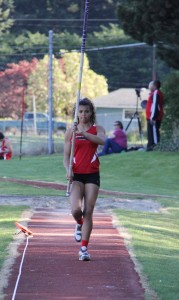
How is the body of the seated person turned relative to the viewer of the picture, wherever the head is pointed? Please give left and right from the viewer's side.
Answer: facing to the left of the viewer

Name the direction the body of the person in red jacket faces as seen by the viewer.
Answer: to the viewer's left

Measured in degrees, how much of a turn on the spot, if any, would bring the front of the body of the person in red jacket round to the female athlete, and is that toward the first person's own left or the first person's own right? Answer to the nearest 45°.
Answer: approximately 90° to the first person's own left

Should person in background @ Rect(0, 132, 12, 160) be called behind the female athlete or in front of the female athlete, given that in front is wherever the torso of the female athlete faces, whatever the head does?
behind
